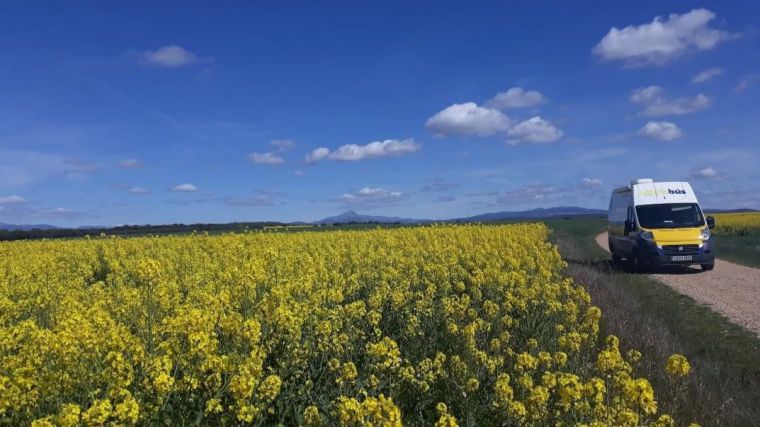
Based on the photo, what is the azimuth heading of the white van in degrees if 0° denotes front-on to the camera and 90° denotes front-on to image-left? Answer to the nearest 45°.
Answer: approximately 315°
